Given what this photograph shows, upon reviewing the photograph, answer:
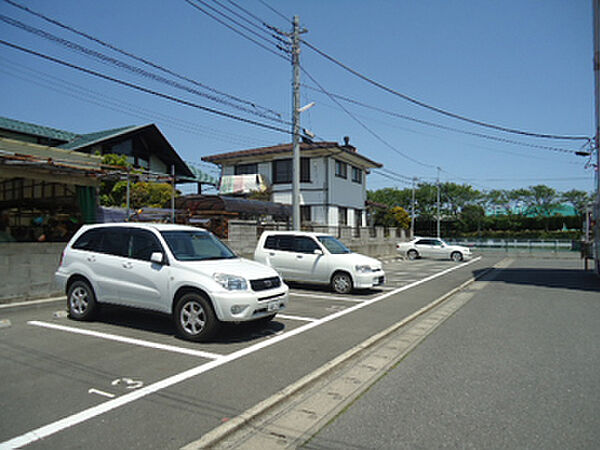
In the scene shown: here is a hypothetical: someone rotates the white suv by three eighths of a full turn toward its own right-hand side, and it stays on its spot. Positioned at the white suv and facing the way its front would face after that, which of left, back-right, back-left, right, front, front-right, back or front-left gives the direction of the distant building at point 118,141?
right

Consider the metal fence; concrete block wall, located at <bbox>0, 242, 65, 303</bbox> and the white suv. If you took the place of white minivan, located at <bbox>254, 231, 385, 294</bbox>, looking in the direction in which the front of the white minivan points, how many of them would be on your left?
1

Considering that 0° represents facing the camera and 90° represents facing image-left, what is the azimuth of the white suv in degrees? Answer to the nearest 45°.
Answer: approximately 315°

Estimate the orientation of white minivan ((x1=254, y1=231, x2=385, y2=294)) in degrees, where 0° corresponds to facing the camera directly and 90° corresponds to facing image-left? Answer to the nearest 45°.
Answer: approximately 315°

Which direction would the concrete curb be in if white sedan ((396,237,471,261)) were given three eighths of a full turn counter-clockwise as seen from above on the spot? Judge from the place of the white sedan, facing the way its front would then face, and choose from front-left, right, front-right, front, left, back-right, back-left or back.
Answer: back-left

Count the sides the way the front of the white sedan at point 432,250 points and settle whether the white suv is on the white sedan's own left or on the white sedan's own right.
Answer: on the white sedan's own right

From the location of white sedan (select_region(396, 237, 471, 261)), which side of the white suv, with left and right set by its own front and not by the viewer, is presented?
left

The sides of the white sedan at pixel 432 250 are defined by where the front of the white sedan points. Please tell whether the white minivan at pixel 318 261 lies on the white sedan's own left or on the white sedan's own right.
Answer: on the white sedan's own right

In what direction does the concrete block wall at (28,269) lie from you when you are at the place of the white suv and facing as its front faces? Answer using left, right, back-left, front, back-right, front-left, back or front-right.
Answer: back

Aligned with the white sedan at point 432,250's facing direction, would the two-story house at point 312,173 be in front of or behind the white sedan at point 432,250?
behind

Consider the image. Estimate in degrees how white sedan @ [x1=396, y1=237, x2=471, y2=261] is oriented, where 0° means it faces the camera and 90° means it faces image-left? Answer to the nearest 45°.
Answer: approximately 270°
